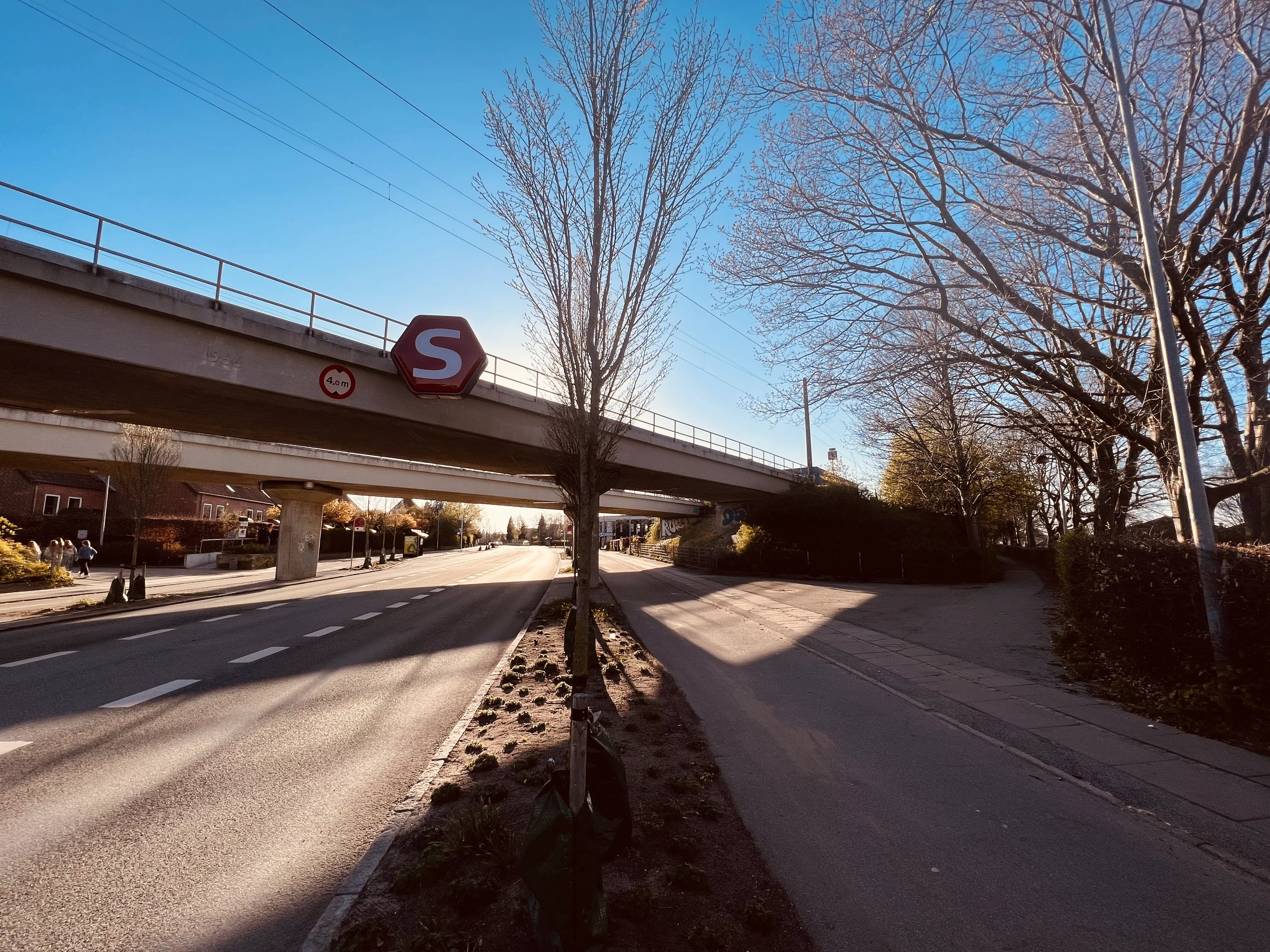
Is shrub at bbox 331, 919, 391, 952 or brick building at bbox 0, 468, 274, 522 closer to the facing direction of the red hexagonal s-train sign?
the shrub

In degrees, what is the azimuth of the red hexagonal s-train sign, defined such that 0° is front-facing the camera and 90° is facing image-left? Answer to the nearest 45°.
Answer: approximately 0°

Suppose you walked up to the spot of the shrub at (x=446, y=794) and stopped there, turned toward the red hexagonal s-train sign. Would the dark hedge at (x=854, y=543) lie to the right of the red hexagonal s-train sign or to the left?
right

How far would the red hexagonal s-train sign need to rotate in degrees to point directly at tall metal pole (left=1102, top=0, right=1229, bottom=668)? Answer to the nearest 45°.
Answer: approximately 45° to its left

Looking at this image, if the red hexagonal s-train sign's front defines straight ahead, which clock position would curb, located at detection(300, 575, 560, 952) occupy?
The curb is roughly at 12 o'clock from the red hexagonal s-train sign.

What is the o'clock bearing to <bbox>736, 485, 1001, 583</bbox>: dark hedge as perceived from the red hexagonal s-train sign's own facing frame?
The dark hedge is roughly at 8 o'clock from the red hexagonal s-train sign.

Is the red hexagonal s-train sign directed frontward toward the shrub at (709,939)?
yes

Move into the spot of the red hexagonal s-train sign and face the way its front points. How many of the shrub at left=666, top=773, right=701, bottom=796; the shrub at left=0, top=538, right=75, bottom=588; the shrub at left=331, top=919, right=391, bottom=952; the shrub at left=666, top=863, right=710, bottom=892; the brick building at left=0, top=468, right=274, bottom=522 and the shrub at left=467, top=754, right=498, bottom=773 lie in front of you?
4

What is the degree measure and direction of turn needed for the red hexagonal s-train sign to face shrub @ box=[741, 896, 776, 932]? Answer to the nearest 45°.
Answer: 0° — it already faces it

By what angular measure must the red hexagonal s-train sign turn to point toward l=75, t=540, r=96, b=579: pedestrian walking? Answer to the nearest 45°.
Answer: approximately 135° to its right

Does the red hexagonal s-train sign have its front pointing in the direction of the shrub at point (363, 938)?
yes

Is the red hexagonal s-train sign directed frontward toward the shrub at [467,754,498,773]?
yes

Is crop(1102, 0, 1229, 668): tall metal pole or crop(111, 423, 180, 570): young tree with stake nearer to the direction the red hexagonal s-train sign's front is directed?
the tall metal pole

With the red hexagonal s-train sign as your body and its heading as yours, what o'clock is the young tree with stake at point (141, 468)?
The young tree with stake is roughly at 4 o'clock from the red hexagonal s-train sign.

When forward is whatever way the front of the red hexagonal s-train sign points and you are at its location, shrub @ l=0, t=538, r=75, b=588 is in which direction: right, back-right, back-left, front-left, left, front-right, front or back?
back-right

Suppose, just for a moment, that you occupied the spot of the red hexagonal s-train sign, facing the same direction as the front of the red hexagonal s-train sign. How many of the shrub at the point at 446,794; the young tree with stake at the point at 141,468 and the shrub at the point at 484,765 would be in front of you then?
2
